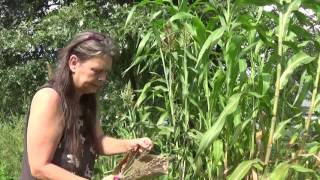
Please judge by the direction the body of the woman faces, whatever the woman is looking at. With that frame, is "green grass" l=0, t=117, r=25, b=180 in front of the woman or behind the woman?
behind

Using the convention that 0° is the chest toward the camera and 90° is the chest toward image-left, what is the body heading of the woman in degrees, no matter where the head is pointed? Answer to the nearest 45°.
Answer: approximately 315°
